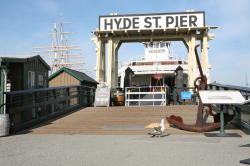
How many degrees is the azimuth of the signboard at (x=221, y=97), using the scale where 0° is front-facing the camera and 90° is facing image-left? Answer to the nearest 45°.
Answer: approximately 0°
